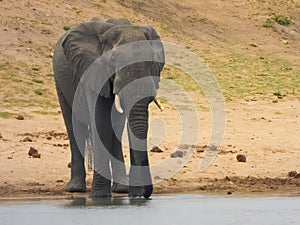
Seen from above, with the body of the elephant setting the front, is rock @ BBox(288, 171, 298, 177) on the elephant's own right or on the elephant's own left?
on the elephant's own left

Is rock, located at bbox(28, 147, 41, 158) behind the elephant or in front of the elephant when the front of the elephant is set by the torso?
behind

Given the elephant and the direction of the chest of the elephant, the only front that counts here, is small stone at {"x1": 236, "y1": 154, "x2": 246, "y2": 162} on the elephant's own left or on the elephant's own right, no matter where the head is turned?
on the elephant's own left

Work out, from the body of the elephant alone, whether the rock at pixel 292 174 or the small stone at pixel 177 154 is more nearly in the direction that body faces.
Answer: the rock

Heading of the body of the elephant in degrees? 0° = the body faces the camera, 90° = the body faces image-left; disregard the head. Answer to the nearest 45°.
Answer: approximately 315°

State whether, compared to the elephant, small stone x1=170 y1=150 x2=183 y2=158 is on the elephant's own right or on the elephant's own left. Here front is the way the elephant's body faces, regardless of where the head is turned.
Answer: on the elephant's own left
